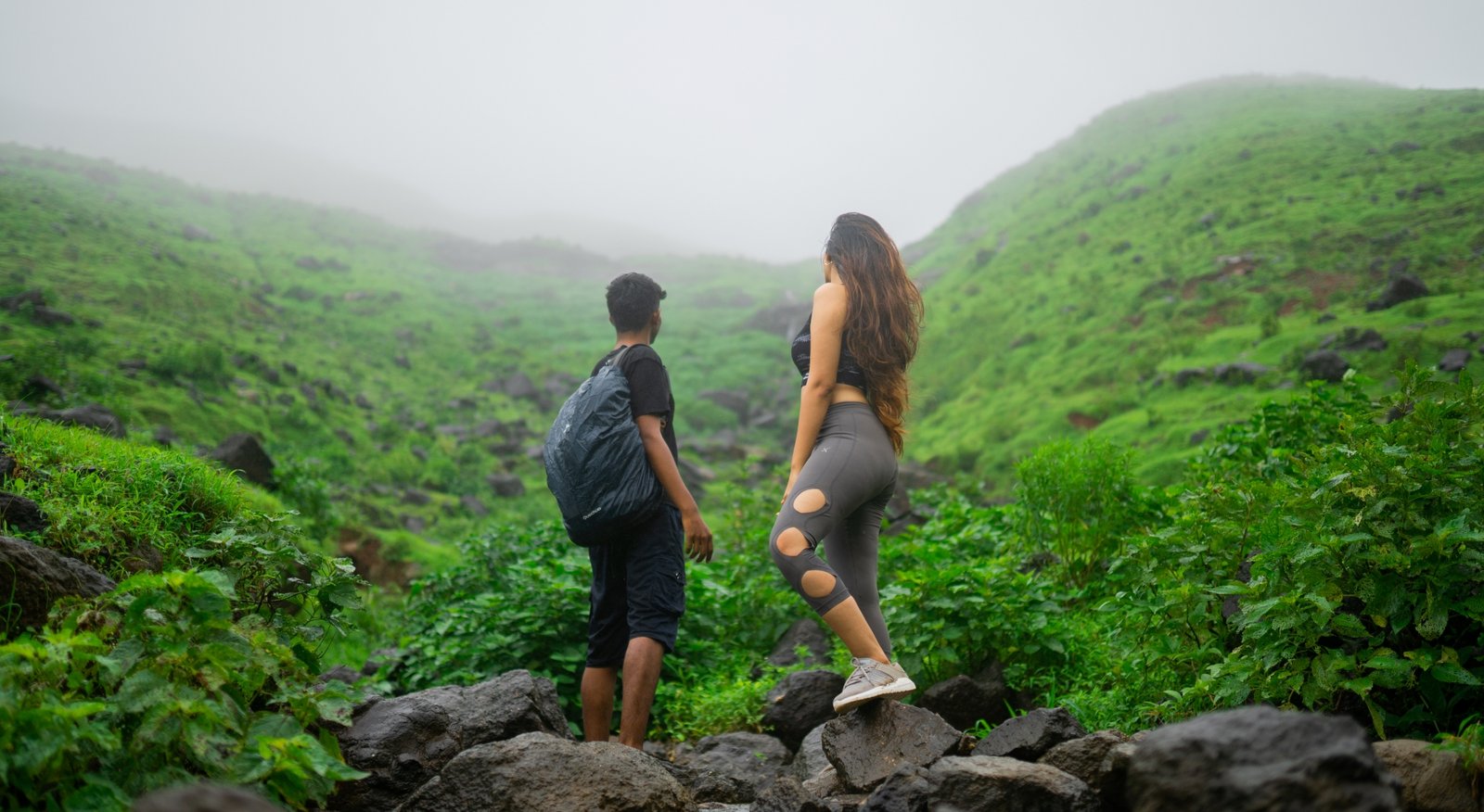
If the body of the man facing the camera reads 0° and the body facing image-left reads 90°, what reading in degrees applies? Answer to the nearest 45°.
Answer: approximately 225°

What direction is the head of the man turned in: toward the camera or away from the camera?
away from the camera

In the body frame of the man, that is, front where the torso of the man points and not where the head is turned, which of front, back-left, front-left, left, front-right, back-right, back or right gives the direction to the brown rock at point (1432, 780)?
right

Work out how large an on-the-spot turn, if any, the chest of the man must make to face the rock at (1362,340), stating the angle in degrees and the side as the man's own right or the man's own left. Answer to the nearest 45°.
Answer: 0° — they already face it

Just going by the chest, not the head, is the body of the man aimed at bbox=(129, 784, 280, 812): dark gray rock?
no

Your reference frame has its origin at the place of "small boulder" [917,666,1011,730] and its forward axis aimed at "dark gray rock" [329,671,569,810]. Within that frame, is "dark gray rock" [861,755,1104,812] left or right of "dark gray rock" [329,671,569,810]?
left

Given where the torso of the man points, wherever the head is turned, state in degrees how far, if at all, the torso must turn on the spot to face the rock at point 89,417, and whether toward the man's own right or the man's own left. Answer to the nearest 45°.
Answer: approximately 90° to the man's own left

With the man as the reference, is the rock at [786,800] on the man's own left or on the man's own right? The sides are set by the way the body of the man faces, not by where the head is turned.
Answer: on the man's own right

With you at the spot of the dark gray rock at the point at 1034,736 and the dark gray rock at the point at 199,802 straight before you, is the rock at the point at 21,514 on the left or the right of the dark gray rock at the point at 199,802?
right

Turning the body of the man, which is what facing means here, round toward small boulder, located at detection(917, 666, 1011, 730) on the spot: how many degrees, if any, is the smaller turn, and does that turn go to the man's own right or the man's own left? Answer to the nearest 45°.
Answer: approximately 45° to the man's own right

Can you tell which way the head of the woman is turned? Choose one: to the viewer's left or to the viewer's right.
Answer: to the viewer's left
